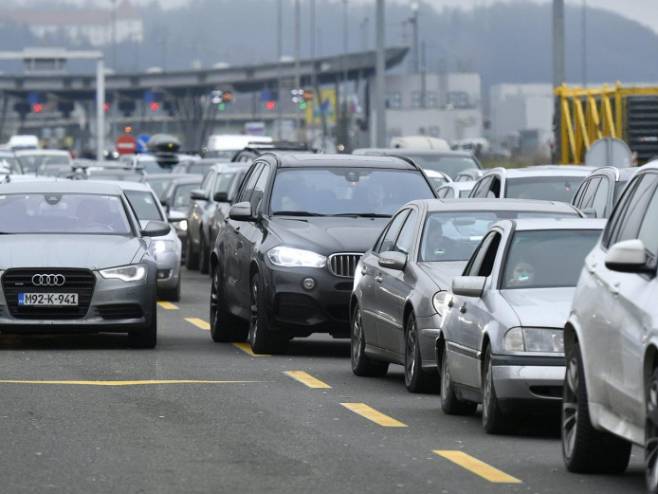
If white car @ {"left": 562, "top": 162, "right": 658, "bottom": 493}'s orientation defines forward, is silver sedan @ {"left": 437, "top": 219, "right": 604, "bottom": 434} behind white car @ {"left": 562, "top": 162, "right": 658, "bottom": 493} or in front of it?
behind

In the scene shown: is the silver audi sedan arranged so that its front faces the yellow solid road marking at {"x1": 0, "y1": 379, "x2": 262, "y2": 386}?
yes

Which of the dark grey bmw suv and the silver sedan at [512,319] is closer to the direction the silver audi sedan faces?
the silver sedan

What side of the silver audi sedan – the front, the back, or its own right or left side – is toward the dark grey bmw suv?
left

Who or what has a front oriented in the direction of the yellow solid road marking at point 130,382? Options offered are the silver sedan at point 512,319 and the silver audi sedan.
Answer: the silver audi sedan

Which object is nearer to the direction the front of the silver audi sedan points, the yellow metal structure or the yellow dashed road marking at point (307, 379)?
the yellow dashed road marking

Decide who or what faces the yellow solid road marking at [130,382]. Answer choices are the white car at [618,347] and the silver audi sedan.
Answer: the silver audi sedan

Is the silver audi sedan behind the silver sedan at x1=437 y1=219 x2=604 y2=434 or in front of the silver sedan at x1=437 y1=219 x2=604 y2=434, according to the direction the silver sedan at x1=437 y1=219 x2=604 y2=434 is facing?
behind

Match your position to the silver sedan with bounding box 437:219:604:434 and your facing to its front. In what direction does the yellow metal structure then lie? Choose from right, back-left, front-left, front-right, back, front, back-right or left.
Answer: back-left

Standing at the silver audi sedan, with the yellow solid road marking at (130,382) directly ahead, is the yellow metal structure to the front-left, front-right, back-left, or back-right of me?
back-left
